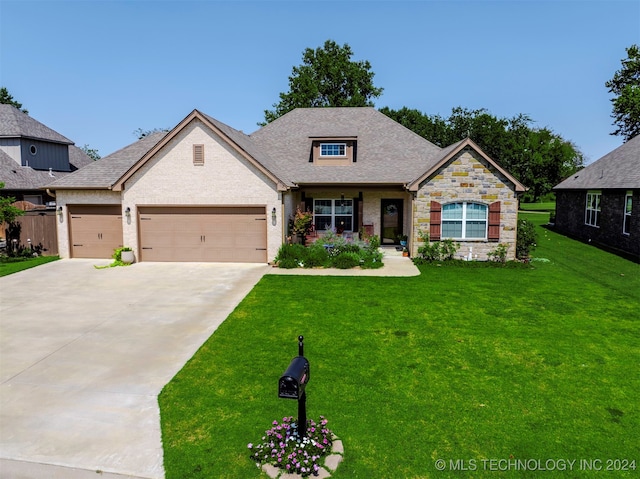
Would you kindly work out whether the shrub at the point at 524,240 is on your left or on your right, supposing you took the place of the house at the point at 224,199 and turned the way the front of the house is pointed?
on your left

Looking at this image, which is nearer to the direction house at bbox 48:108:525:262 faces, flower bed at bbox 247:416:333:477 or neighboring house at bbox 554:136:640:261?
the flower bed

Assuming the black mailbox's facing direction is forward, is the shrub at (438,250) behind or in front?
behind

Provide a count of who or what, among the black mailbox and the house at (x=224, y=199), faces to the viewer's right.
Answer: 0

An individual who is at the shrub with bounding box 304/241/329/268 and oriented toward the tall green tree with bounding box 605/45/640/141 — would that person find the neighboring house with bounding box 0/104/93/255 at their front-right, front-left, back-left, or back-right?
back-left

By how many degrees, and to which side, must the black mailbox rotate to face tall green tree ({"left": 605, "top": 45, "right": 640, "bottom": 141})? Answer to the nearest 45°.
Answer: approximately 180°

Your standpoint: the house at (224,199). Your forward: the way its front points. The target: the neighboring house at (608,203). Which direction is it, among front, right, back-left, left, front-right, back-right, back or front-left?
left

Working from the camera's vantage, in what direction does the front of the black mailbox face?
facing the viewer and to the left of the viewer

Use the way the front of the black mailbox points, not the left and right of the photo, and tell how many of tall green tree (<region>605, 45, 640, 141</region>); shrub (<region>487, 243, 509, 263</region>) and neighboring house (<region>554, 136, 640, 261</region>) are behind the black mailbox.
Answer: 3

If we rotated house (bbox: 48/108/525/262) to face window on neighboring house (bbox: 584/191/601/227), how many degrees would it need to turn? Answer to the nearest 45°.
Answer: approximately 90° to its left

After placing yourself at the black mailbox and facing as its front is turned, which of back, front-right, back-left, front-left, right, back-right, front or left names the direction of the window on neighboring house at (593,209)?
back

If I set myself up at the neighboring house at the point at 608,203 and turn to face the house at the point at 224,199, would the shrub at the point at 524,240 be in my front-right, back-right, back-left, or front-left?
front-left

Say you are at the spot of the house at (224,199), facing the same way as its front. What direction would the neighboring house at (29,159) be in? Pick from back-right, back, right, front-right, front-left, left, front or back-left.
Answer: back-right

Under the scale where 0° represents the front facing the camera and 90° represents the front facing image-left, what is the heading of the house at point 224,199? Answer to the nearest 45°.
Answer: approximately 0°

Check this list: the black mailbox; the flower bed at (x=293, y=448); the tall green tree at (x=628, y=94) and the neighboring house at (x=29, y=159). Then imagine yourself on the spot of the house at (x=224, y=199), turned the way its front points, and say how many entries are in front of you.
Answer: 2
